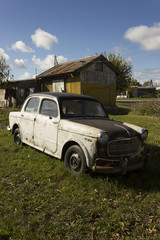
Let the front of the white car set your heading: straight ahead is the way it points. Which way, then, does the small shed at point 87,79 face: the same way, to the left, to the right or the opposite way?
to the right

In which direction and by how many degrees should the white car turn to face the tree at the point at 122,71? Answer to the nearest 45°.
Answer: approximately 135° to its left

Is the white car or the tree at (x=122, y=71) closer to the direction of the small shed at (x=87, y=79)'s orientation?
the white car

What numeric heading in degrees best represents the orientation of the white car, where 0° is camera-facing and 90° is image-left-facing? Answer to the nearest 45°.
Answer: approximately 315°

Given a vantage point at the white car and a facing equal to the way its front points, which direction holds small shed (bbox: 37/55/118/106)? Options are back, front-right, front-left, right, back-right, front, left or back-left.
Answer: back-left
